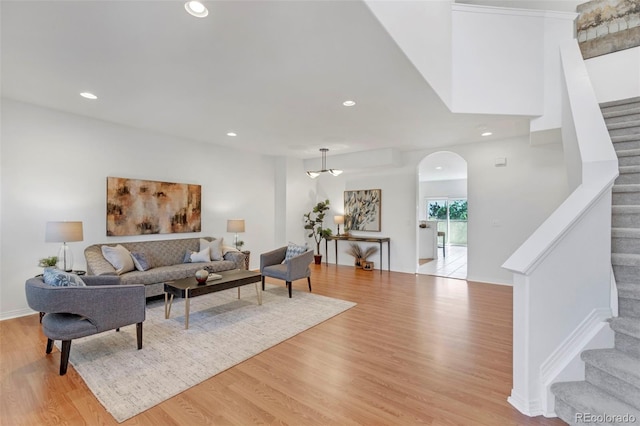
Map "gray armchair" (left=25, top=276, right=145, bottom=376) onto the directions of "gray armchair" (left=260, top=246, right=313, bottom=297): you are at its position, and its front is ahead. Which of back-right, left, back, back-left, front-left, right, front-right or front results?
front

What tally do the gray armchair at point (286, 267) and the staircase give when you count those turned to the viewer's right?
0

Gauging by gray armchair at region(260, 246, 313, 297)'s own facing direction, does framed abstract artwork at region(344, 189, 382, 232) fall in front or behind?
behind

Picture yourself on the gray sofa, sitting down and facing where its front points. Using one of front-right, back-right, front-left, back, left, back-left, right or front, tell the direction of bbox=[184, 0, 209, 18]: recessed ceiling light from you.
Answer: front-right

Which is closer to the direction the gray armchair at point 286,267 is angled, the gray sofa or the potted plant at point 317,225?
the gray sofa

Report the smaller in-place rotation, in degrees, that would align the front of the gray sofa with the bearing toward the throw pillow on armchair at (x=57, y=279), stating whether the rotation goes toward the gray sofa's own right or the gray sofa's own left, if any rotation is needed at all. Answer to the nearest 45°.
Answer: approximately 45° to the gray sofa's own right

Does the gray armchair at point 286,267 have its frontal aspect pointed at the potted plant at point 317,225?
no

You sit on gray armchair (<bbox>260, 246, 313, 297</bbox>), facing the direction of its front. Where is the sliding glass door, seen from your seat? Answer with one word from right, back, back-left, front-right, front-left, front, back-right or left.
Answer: back

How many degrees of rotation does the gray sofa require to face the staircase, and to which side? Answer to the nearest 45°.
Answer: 0° — it already faces it

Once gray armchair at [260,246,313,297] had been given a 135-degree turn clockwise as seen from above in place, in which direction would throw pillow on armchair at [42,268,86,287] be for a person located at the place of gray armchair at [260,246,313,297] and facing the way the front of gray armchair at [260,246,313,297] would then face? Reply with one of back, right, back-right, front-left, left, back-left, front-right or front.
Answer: back-left

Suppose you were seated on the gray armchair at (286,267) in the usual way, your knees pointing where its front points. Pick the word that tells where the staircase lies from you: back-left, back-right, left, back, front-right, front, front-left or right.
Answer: left

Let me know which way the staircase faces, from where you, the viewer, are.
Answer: facing the viewer and to the left of the viewer

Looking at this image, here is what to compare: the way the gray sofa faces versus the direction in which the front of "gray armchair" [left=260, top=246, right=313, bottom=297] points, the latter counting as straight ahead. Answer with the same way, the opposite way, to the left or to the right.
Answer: to the left

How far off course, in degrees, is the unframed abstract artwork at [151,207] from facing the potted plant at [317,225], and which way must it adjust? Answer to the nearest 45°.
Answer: approximately 45° to its left

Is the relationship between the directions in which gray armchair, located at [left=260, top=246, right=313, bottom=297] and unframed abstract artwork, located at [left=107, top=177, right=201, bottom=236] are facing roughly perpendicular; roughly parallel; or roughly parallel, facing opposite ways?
roughly perpendicular
